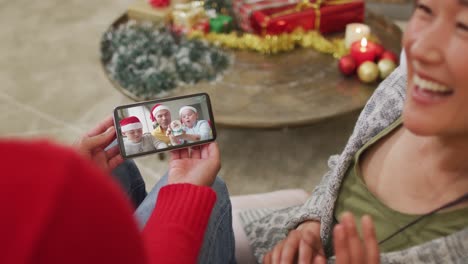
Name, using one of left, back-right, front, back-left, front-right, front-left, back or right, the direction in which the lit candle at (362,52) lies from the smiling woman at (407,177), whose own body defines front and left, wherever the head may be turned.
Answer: back-right

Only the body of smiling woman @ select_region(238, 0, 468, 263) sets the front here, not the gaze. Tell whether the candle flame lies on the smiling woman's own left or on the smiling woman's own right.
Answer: on the smiling woman's own right

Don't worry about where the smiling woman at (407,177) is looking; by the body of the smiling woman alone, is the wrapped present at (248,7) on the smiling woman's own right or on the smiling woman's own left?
on the smiling woman's own right

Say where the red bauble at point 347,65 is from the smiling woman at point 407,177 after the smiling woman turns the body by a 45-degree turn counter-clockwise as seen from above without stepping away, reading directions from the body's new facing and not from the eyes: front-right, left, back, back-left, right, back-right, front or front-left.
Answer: back

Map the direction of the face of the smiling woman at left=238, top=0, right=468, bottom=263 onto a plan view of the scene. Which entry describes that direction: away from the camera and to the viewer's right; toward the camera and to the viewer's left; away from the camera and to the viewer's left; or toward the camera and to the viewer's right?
toward the camera and to the viewer's left

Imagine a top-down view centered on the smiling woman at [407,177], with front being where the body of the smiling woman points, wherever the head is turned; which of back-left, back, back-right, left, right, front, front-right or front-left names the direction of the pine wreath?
right

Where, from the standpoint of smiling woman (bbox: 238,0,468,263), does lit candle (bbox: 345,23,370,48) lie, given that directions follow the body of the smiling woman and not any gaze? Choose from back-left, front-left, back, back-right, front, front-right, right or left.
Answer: back-right

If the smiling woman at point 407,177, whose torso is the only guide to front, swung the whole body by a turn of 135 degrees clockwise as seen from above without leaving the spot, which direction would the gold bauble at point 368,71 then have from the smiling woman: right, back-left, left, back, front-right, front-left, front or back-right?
front

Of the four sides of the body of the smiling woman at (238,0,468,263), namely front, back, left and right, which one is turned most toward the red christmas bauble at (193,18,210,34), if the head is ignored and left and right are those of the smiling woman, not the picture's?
right

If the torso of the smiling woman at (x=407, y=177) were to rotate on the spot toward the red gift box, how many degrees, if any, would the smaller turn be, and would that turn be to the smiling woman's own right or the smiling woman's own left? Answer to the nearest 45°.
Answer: approximately 135° to the smiling woman's own right

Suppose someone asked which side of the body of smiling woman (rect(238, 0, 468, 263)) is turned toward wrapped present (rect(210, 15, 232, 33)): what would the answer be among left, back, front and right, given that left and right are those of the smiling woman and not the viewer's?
right

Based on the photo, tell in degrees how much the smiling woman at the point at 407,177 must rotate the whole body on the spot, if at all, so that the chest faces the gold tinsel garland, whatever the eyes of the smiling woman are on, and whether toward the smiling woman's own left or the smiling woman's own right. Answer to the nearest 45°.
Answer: approximately 135° to the smiling woman's own right

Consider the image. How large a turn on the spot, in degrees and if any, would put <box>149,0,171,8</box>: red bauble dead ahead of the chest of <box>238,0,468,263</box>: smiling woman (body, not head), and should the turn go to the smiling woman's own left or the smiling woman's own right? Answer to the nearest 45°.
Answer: approximately 90° to the smiling woman's own right
